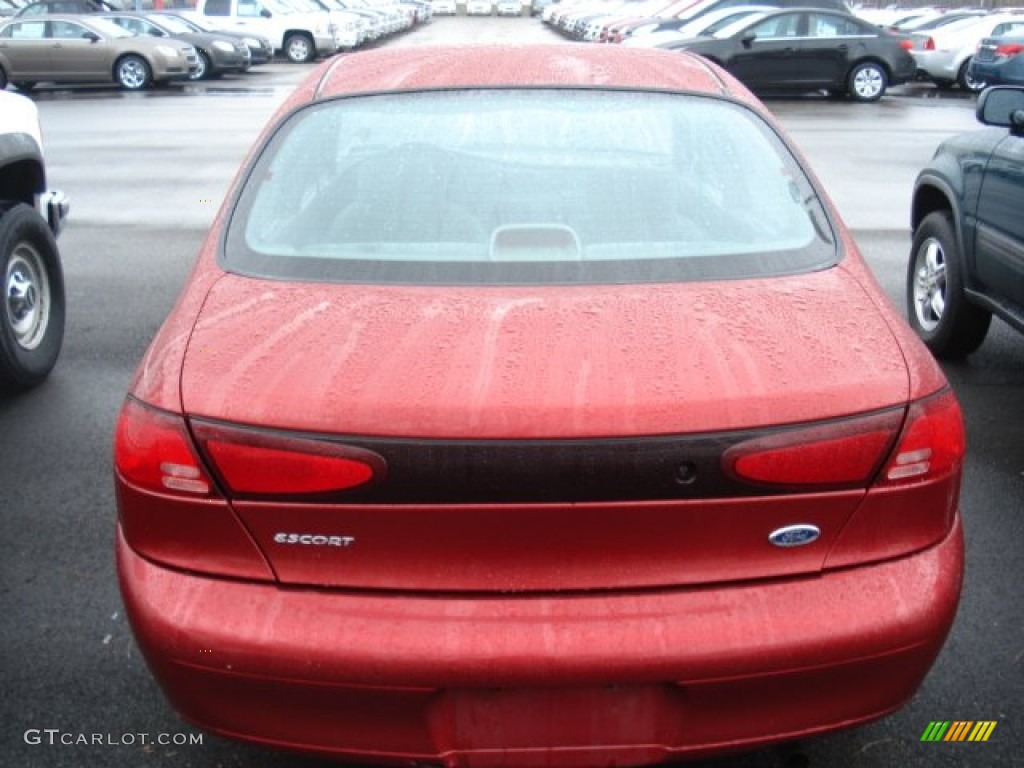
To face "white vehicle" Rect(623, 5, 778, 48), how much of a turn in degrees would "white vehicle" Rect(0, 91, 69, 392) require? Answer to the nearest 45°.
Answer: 0° — it already faces it

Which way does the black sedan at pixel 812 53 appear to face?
to the viewer's left

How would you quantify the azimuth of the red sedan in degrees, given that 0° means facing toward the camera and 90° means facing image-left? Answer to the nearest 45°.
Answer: approximately 180°

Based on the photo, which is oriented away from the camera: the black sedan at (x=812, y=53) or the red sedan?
the red sedan

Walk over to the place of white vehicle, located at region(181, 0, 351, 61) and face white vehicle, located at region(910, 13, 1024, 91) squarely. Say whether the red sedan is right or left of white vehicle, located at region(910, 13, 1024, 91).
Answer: right

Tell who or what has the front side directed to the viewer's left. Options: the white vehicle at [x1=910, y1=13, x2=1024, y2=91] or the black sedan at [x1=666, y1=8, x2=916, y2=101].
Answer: the black sedan

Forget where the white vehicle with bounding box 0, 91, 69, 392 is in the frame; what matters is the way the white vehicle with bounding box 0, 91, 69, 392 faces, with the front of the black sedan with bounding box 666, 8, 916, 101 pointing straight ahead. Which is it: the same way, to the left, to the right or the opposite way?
to the right

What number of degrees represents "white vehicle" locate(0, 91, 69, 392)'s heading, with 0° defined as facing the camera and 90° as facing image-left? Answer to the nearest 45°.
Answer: approximately 225°

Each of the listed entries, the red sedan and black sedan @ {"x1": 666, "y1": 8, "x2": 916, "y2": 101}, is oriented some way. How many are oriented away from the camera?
1

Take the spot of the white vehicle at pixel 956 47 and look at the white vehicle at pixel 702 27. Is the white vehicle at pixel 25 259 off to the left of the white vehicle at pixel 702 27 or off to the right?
left
